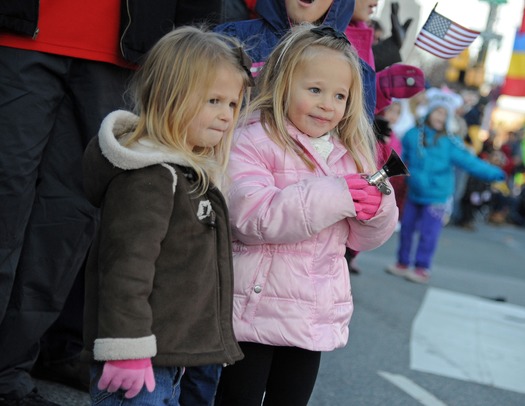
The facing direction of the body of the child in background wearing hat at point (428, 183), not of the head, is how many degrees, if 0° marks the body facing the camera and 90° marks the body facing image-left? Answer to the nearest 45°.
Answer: approximately 0°

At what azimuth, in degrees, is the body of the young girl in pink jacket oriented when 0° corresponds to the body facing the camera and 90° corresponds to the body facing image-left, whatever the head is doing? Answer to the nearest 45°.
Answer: approximately 315°

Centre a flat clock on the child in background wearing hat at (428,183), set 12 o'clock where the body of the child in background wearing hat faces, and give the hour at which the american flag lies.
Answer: The american flag is roughly at 12 o'clock from the child in background wearing hat.

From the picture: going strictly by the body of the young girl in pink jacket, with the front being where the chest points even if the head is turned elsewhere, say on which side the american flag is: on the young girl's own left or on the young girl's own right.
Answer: on the young girl's own left

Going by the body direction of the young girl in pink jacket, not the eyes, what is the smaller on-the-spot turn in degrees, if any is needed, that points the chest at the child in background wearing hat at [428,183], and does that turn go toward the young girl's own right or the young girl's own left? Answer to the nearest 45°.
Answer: approximately 135° to the young girl's own left
